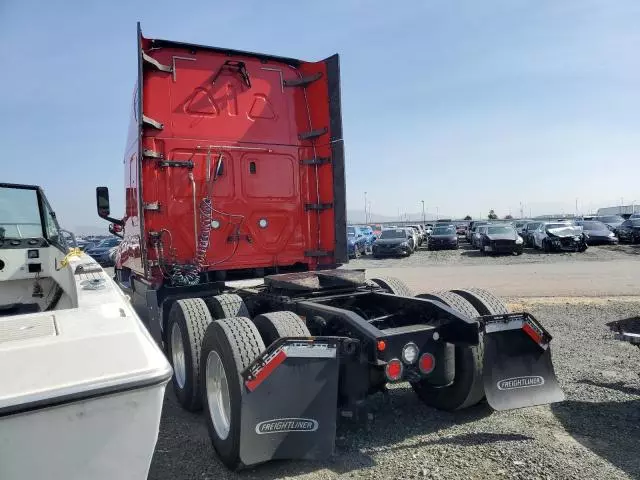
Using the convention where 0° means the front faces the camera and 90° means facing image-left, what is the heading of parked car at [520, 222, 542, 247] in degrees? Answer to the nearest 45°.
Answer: approximately 0°

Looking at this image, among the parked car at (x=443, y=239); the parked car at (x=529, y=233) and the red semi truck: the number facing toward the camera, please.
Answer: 2

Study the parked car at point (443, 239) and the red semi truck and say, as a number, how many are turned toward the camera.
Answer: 1

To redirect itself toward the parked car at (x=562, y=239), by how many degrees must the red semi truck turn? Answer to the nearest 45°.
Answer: approximately 90° to its right

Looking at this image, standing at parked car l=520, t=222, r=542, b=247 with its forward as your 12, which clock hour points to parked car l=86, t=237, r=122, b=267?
parked car l=86, t=237, r=122, b=267 is roughly at 2 o'clock from parked car l=520, t=222, r=542, b=247.

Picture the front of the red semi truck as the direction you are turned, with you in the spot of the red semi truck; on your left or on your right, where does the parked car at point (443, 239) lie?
on your right

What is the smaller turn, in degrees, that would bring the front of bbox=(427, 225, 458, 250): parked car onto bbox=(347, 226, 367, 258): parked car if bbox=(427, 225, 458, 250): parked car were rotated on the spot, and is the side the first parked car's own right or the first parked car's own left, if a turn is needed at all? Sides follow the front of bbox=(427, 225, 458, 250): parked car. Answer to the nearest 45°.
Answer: approximately 90° to the first parked car's own right

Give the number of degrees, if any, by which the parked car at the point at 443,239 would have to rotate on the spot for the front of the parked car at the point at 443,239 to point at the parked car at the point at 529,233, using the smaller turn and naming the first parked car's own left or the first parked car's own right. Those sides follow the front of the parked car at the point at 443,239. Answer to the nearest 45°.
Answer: approximately 90° to the first parked car's own left

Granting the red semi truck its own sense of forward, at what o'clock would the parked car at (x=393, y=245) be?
The parked car is roughly at 2 o'clock from the red semi truck.
